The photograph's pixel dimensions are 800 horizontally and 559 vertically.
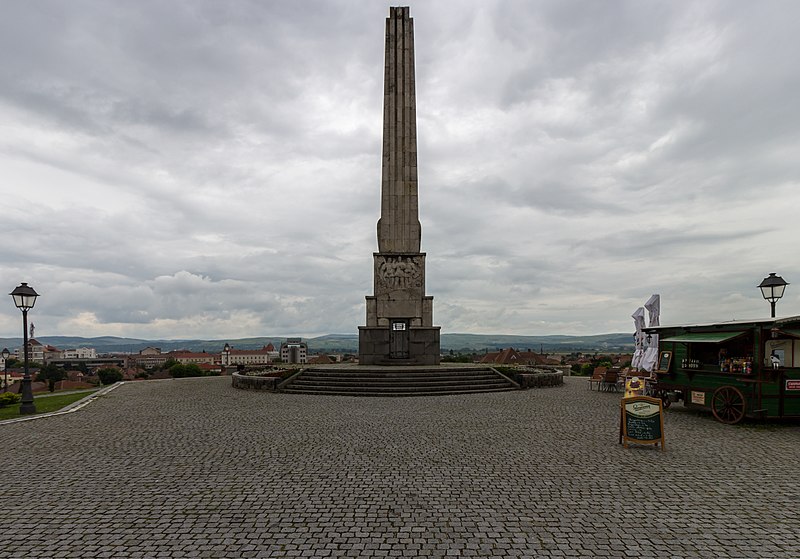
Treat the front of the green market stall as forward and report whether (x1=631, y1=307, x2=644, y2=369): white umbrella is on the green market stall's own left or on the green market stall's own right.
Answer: on the green market stall's own right

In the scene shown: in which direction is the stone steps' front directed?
toward the camera

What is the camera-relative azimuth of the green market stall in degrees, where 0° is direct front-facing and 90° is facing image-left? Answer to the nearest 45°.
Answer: approximately 45°

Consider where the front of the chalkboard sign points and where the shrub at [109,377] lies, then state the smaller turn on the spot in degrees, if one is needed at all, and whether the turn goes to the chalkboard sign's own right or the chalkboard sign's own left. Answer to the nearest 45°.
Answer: approximately 135° to the chalkboard sign's own right

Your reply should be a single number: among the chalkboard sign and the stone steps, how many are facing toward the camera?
2

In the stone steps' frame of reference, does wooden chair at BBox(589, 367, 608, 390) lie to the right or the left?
on its left

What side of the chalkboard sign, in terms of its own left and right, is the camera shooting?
front

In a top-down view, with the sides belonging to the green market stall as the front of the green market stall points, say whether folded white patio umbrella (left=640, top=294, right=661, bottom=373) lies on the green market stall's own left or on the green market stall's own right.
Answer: on the green market stall's own right

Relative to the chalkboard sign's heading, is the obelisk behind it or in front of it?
behind

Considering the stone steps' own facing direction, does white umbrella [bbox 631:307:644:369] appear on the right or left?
on its left

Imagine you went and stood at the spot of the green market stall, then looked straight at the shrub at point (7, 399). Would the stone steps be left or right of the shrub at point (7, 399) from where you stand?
right

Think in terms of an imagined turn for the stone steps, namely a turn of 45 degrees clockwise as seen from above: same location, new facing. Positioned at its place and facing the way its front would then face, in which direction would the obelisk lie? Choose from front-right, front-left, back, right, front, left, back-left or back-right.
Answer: back-right

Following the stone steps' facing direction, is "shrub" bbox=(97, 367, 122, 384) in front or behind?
behind
